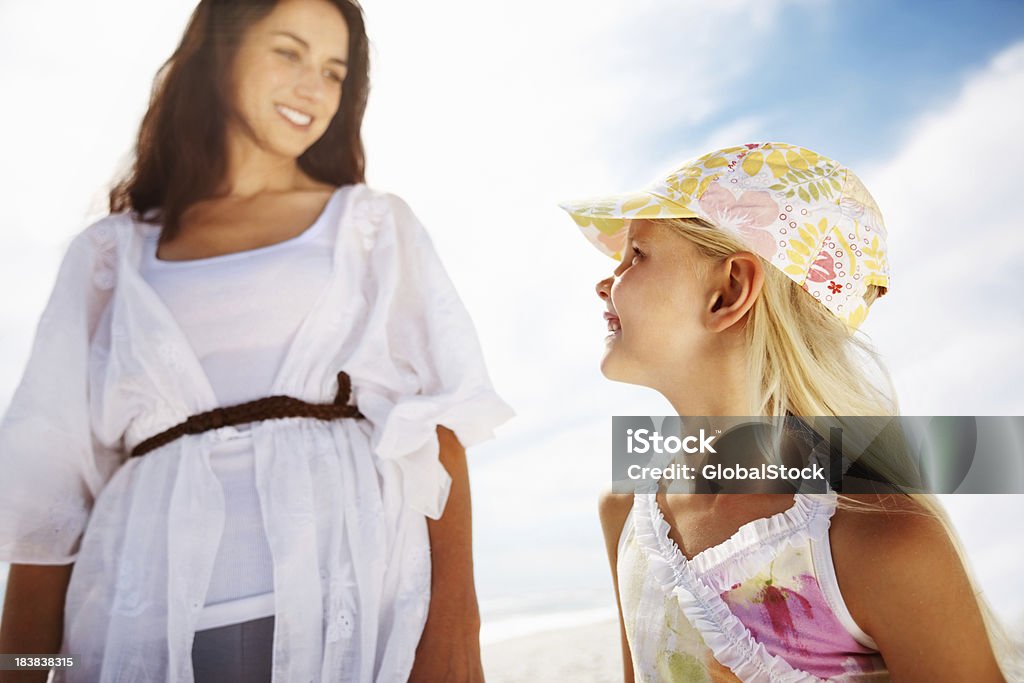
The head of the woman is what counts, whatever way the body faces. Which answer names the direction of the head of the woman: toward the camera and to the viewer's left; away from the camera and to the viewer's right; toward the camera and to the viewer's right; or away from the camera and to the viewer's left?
toward the camera and to the viewer's right

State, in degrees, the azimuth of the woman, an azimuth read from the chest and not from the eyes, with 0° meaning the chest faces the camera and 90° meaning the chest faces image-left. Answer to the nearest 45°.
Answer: approximately 0°

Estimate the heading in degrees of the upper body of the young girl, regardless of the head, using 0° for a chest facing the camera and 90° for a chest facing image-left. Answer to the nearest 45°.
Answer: approximately 45°

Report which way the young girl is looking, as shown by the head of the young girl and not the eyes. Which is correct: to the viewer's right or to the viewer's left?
to the viewer's left
